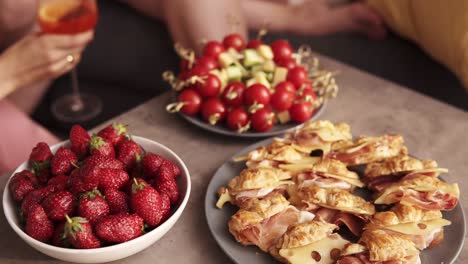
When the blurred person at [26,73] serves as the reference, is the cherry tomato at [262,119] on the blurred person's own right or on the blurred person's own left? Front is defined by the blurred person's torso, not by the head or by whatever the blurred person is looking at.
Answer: on the blurred person's own right

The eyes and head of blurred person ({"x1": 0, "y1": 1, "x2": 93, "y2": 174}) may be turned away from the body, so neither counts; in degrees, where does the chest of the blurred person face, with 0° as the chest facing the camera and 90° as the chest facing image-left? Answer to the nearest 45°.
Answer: approximately 270°

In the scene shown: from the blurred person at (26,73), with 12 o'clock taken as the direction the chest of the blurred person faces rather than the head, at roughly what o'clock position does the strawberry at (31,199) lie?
The strawberry is roughly at 3 o'clock from the blurred person.

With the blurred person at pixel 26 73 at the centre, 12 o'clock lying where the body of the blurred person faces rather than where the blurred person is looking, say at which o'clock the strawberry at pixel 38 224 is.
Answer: The strawberry is roughly at 3 o'clock from the blurred person.

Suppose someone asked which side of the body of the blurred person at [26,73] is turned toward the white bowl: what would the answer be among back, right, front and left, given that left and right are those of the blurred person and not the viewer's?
right

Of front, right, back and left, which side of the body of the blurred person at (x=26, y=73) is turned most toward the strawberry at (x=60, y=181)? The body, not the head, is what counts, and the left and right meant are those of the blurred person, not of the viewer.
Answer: right
